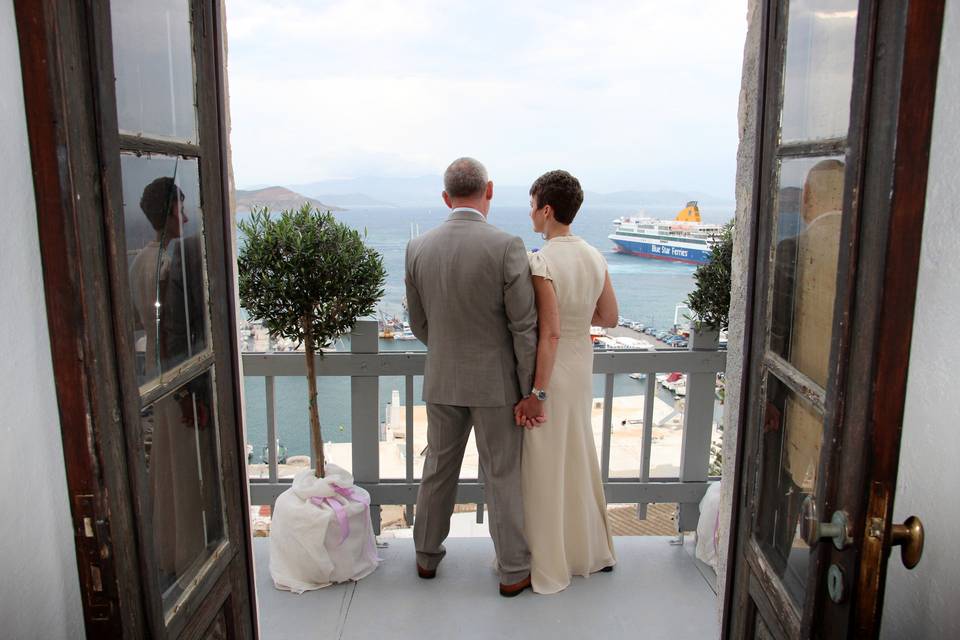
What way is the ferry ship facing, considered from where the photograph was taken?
facing away from the viewer and to the left of the viewer

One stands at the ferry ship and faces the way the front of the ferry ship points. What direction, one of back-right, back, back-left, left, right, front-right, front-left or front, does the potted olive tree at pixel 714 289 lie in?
back-left

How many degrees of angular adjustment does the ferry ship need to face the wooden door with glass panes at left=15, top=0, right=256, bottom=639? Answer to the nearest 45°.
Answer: approximately 135° to its left

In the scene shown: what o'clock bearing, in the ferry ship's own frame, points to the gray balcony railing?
The gray balcony railing is roughly at 8 o'clock from the ferry ship.

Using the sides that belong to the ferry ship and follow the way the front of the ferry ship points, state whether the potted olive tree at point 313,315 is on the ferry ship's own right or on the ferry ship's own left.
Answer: on the ferry ship's own left

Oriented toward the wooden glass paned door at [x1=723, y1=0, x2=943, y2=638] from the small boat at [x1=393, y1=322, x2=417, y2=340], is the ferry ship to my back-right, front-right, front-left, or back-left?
back-left

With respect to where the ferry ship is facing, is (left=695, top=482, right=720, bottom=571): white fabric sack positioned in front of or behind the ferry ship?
behind

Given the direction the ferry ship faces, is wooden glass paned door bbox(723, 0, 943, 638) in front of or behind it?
behind
